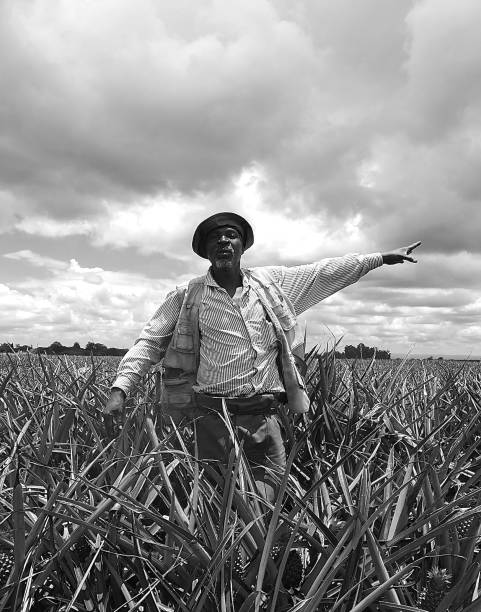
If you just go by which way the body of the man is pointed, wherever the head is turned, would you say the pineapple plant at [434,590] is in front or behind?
in front

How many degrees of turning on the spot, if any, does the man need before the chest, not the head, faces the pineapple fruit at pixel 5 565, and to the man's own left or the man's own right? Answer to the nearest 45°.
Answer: approximately 45° to the man's own right

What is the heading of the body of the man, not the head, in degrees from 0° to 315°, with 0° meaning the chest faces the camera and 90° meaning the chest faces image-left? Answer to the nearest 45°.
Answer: approximately 0°
